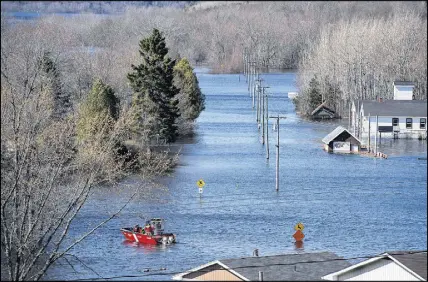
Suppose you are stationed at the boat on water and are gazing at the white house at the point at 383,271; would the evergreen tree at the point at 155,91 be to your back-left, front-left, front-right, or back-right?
back-left

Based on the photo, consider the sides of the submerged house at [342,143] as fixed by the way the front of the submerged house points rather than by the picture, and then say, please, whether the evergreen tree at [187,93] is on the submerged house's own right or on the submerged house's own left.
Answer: on the submerged house's own right

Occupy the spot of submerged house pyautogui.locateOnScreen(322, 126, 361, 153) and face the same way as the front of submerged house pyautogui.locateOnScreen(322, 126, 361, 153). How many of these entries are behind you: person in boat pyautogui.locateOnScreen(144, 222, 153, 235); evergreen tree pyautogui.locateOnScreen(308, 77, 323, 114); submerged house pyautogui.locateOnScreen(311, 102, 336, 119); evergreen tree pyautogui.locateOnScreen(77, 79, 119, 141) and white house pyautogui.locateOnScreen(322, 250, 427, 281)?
2

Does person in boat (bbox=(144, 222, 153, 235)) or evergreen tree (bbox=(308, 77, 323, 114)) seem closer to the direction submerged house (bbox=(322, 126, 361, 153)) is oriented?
the person in boat

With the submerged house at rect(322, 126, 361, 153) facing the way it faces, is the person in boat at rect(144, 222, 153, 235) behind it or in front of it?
in front

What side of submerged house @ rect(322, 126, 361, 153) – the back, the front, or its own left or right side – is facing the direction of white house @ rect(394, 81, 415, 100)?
back

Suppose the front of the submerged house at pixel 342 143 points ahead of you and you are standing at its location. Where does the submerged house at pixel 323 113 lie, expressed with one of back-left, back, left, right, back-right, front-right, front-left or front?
back

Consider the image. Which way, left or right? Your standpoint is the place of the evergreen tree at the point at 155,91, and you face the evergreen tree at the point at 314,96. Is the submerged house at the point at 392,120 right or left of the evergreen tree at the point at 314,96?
right

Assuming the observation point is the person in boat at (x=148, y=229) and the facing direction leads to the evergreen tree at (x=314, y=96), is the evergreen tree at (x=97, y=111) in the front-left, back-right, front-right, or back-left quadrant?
front-left

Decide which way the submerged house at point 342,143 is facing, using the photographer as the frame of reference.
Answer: facing the viewer

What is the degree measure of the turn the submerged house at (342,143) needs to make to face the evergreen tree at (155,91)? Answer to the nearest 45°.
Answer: approximately 90° to its right

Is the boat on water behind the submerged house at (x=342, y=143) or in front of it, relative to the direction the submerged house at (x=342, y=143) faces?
in front

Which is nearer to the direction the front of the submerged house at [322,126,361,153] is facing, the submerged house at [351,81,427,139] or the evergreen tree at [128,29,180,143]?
the evergreen tree
